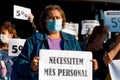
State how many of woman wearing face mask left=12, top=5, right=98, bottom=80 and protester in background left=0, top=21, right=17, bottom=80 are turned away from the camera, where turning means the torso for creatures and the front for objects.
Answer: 0

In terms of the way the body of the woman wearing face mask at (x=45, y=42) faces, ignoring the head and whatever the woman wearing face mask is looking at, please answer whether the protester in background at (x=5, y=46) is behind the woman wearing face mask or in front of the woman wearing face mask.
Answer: behind

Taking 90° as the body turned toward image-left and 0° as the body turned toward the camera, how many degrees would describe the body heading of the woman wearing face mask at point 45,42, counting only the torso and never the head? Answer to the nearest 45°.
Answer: approximately 0°

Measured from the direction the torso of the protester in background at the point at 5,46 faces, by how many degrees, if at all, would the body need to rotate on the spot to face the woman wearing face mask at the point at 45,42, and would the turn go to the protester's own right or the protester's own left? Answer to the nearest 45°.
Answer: approximately 45° to the protester's own left

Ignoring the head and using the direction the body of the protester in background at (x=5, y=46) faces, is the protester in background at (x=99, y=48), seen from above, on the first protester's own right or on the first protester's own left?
on the first protester's own left

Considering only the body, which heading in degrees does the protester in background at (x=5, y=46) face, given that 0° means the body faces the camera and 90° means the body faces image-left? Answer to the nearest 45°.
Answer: approximately 45°
